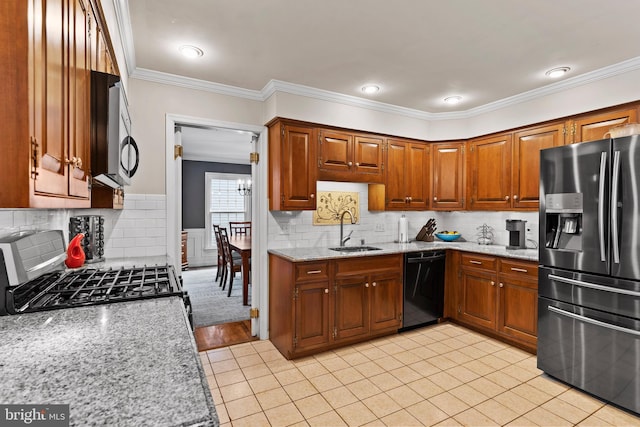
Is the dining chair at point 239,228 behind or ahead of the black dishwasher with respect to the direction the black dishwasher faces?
behind

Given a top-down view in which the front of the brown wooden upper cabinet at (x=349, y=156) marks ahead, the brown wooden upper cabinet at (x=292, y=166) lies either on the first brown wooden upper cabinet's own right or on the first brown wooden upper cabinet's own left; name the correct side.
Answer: on the first brown wooden upper cabinet's own right

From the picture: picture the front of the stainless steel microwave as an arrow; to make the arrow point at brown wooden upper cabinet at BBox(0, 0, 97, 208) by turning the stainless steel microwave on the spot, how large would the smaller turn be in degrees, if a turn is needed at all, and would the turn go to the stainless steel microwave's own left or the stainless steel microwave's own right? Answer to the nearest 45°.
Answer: approximately 90° to the stainless steel microwave's own right

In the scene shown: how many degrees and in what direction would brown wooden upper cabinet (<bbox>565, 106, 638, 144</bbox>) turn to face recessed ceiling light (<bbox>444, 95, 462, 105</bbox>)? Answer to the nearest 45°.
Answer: approximately 45° to its right

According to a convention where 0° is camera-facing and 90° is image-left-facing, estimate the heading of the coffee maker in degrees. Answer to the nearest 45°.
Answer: approximately 45°

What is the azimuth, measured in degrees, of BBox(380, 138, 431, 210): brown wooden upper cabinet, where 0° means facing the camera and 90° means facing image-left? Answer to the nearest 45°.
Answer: approximately 315°

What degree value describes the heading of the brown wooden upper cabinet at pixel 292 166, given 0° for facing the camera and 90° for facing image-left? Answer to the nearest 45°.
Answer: approximately 315°

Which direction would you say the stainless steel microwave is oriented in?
to the viewer's right

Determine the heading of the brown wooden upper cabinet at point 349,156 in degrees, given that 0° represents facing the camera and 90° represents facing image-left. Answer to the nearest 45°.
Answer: approximately 315°
